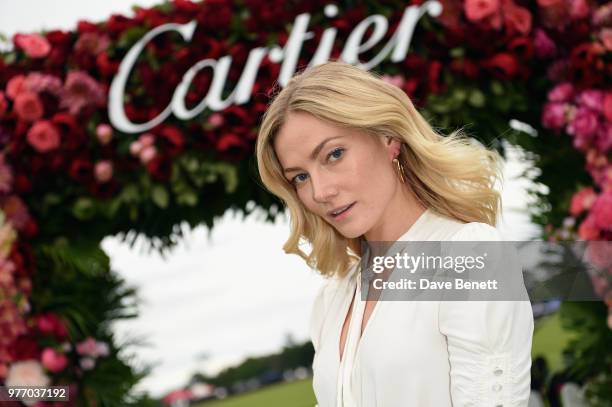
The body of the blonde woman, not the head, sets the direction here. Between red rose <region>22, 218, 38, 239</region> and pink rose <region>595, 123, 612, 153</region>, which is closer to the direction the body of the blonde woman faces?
the red rose

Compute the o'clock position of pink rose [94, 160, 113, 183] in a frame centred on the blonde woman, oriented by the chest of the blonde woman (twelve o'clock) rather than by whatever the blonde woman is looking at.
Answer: The pink rose is roughly at 3 o'clock from the blonde woman.

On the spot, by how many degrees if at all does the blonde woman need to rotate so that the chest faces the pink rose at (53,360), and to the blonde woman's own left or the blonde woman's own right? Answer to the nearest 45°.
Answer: approximately 90° to the blonde woman's own right

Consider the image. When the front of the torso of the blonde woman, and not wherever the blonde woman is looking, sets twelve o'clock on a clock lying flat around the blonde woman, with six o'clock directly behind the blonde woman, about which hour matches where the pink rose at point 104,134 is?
The pink rose is roughly at 3 o'clock from the blonde woman.

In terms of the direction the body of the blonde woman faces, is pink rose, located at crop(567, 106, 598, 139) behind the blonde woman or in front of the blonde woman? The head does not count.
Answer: behind

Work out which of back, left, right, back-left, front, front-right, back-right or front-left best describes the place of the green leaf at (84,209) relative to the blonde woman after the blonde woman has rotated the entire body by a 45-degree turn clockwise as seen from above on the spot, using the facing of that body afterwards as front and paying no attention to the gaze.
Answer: front-right

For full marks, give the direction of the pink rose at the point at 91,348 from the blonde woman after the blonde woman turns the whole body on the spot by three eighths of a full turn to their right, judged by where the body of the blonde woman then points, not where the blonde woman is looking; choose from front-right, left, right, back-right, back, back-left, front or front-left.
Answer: front-left

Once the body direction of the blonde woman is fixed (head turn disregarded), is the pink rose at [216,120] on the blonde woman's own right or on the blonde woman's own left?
on the blonde woman's own right

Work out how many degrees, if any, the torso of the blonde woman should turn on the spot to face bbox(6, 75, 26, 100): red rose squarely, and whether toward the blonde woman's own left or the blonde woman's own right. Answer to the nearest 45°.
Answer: approximately 90° to the blonde woman's own right

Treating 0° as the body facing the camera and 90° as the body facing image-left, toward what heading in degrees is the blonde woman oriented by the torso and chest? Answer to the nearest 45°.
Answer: approximately 45°

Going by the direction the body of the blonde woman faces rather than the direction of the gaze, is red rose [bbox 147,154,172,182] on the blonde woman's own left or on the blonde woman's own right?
on the blonde woman's own right

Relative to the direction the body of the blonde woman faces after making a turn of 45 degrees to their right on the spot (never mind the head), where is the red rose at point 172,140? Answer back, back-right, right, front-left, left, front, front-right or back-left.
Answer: front-right

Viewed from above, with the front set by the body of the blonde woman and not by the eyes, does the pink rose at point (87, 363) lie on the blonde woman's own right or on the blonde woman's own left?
on the blonde woman's own right

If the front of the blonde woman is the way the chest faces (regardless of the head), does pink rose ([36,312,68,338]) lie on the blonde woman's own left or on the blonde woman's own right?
on the blonde woman's own right

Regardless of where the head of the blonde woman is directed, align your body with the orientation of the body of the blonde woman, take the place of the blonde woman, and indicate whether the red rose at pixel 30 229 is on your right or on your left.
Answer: on your right
